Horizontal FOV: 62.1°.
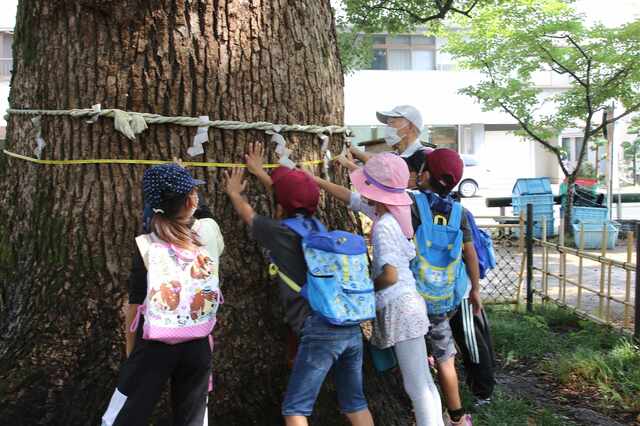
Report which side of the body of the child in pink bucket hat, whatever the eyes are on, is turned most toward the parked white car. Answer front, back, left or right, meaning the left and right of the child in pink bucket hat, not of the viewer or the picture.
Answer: right

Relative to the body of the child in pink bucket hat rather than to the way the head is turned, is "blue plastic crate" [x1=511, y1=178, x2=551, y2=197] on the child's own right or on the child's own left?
on the child's own right

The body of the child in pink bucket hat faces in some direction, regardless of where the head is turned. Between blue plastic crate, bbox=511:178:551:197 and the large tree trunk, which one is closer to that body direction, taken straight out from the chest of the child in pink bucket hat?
the large tree trunk

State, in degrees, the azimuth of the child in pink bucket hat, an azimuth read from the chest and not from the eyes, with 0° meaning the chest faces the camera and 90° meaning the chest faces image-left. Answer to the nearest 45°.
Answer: approximately 90°

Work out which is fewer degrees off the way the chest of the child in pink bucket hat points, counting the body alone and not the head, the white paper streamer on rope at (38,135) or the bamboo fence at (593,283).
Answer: the white paper streamer on rope

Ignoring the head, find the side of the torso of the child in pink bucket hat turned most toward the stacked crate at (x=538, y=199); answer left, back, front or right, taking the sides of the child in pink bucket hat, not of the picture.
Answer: right

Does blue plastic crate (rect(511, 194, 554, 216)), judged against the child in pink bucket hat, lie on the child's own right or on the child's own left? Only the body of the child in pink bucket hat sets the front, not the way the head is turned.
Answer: on the child's own right

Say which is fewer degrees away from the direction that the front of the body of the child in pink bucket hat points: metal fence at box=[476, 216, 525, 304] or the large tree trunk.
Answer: the large tree trunk

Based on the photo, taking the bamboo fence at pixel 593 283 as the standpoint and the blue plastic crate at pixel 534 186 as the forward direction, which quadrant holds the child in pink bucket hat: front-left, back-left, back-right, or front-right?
back-left

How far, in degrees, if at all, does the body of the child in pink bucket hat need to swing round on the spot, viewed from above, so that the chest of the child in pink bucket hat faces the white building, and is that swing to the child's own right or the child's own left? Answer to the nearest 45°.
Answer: approximately 90° to the child's own right

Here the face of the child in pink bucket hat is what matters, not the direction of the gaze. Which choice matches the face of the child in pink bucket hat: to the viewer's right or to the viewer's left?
to the viewer's left

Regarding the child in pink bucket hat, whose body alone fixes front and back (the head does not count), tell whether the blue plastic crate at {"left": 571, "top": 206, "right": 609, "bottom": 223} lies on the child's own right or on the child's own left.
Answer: on the child's own right
